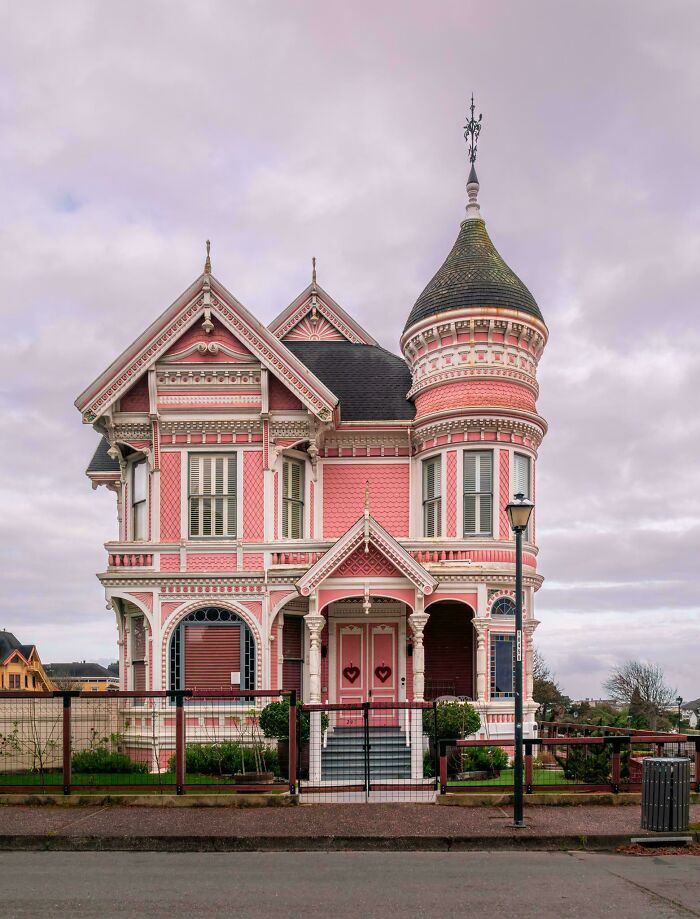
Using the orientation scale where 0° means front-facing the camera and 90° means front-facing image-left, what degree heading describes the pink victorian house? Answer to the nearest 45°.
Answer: approximately 0°

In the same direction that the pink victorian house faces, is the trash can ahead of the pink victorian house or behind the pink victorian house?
ahead

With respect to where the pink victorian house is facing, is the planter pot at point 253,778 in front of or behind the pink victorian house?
in front

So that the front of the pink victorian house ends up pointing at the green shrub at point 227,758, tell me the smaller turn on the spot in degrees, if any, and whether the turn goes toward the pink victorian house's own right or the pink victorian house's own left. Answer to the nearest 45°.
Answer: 0° — it already faces it

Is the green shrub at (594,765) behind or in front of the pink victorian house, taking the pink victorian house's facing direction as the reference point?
in front
